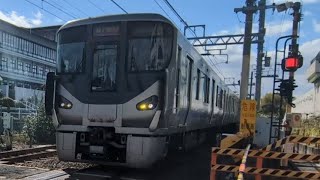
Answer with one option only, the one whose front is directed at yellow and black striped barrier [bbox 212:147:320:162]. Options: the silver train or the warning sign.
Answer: the warning sign

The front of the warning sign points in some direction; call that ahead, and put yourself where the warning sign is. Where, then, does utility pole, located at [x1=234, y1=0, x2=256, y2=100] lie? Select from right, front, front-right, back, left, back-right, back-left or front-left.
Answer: back

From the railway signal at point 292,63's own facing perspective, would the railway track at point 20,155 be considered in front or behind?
in front

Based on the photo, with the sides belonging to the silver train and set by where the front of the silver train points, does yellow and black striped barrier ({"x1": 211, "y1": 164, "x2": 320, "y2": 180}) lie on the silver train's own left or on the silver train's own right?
on the silver train's own left

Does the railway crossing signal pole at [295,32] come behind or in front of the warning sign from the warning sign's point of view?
behind

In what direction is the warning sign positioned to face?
toward the camera
